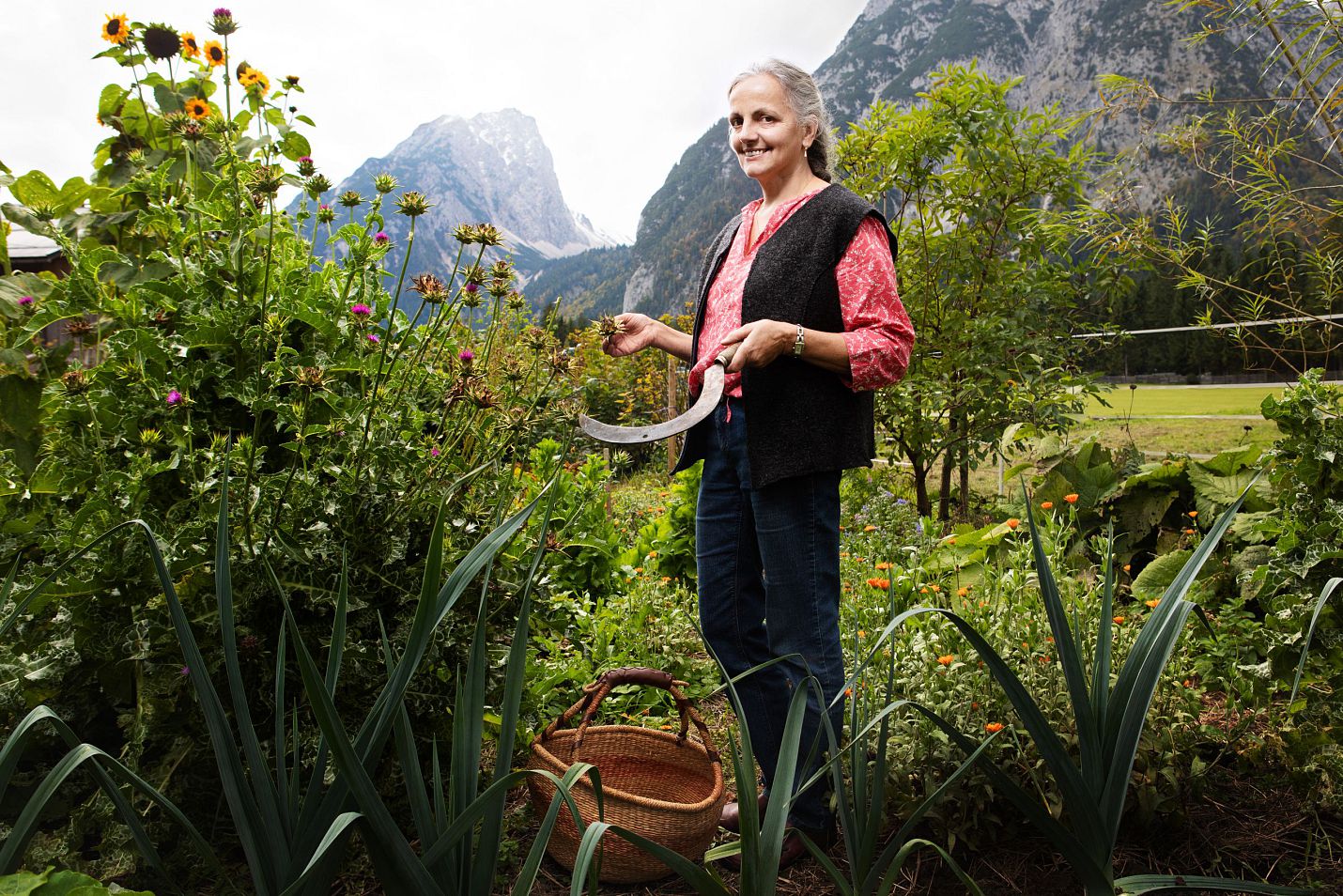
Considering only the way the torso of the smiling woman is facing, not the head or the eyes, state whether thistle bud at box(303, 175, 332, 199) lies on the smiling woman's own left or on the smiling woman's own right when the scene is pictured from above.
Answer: on the smiling woman's own right

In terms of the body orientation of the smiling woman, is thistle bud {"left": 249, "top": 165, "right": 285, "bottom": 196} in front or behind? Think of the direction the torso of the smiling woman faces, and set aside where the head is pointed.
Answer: in front

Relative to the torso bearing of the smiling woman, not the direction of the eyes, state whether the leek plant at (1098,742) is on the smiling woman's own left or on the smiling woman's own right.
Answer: on the smiling woman's own left

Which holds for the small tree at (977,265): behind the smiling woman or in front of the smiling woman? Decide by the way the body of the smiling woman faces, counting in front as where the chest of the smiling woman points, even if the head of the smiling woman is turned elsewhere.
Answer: behind

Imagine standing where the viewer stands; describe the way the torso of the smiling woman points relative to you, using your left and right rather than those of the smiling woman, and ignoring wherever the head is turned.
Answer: facing the viewer and to the left of the viewer

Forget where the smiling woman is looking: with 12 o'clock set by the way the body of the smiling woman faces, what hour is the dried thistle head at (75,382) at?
The dried thistle head is roughly at 1 o'clock from the smiling woman.

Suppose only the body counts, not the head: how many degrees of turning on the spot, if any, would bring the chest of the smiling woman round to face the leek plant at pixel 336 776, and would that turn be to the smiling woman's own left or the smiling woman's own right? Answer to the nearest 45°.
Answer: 0° — they already face it
